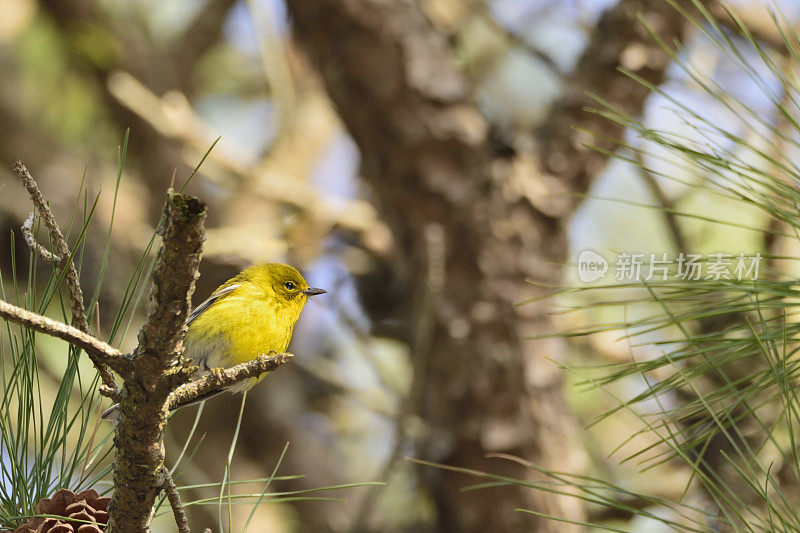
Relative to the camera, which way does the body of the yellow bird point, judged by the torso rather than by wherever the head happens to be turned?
to the viewer's right

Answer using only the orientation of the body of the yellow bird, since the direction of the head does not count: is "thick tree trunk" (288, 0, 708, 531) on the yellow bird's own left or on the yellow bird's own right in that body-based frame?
on the yellow bird's own left
